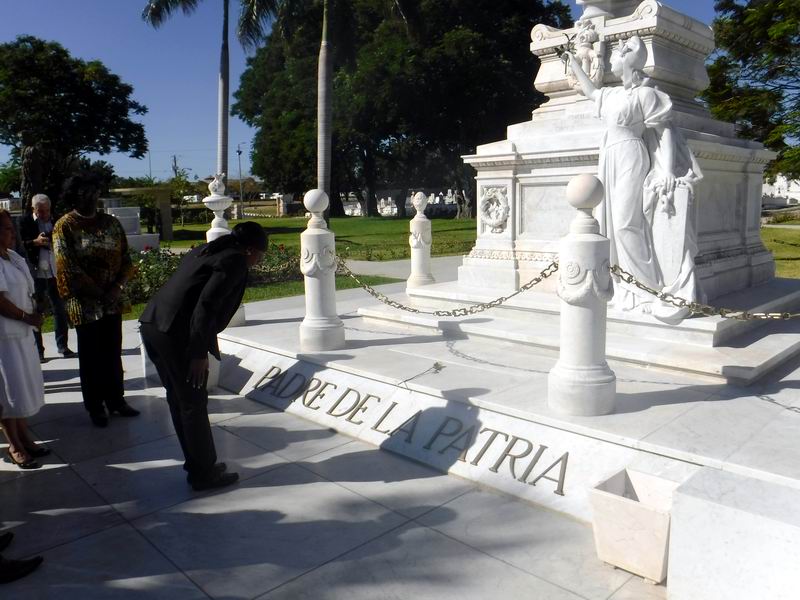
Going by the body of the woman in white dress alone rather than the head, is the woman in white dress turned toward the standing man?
no

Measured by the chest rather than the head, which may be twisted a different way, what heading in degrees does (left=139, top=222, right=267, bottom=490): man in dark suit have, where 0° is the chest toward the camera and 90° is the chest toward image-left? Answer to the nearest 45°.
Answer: approximately 270°

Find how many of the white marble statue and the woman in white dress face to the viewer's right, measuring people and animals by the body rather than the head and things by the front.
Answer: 1

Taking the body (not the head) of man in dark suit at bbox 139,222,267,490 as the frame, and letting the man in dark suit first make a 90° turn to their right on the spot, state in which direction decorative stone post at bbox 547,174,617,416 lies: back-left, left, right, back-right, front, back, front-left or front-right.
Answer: left

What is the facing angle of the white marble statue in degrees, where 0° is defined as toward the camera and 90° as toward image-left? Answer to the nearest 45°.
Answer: approximately 45°

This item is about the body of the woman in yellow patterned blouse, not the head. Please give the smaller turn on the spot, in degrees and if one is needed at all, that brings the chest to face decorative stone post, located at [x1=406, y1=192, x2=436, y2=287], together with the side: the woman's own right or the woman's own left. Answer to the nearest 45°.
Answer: approximately 90° to the woman's own left

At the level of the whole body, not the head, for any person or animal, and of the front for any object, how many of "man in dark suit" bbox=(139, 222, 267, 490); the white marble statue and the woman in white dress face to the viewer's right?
2

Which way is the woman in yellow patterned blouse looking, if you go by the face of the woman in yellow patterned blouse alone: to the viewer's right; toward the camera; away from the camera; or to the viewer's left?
toward the camera

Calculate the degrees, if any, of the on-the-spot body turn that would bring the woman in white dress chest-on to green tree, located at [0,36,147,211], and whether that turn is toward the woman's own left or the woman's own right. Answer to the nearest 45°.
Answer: approximately 90° to the woman's own left

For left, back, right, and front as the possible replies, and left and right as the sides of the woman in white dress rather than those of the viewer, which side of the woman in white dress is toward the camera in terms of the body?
right

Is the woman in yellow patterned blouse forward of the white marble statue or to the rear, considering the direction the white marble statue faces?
forward

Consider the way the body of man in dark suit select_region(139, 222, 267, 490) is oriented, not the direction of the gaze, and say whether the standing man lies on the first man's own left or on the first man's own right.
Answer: on the first man's own left

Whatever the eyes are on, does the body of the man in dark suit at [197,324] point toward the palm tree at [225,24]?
no

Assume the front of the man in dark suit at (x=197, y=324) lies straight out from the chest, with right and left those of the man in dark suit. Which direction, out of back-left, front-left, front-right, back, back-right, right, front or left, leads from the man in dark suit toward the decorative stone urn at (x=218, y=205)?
left

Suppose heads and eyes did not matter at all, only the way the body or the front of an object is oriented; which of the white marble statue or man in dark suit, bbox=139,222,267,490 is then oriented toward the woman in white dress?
the white marble statue

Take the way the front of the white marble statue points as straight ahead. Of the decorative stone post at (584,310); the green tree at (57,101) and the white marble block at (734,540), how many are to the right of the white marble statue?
1

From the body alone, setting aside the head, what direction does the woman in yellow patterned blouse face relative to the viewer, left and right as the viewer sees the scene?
facing the viewer and to the right of the viewer
